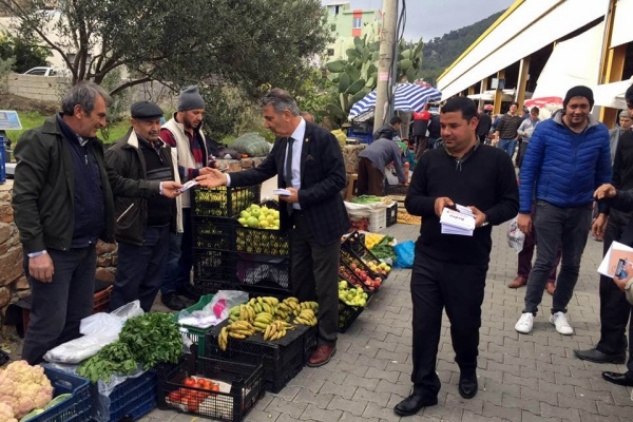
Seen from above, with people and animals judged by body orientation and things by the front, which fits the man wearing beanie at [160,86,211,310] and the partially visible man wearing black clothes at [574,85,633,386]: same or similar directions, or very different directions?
very different directions

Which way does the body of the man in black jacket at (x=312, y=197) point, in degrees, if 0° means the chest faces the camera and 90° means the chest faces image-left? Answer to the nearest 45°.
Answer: approximately 45°

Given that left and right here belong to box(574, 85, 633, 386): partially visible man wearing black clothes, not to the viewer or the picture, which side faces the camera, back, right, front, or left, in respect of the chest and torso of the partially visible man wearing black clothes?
left

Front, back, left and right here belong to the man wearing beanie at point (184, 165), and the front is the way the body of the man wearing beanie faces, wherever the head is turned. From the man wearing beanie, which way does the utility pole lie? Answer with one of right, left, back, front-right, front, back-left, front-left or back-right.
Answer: left

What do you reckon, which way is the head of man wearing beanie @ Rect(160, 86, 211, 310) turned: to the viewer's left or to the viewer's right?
to the viewer's right

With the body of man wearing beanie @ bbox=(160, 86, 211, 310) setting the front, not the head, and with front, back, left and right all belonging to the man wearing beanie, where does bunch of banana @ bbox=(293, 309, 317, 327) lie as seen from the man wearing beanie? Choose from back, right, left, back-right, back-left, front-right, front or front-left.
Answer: front

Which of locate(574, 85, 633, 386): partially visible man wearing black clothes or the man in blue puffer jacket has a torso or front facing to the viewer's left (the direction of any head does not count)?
the partially visible man wearing black clothes

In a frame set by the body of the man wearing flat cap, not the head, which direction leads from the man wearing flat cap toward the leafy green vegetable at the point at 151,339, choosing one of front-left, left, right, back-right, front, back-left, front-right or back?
front-right

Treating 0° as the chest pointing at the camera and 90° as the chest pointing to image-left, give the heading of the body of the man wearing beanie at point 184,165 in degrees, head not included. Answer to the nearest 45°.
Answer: approximately 315°
